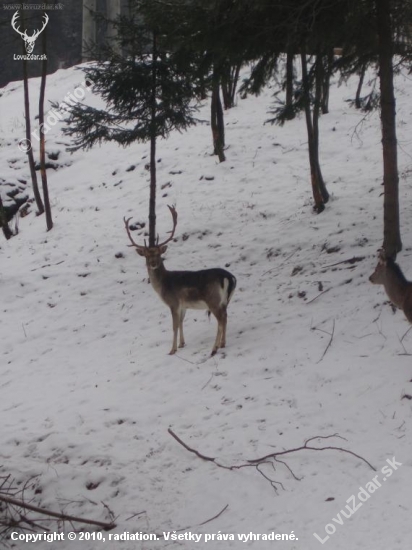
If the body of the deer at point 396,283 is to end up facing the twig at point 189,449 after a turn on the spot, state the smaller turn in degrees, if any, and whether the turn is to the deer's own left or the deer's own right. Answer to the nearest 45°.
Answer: approximately 45° to the deer's own left

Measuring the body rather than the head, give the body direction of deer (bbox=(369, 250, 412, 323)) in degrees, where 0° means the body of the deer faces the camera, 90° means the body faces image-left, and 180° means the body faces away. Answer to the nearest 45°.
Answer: approximately 90°

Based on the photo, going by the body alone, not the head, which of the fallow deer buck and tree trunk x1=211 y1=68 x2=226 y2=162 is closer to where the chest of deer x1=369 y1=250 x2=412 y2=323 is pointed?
the fallow deer buck

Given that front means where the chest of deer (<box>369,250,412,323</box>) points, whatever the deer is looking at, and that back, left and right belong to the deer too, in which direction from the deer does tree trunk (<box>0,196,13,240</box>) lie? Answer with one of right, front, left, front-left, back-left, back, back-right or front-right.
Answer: front-right

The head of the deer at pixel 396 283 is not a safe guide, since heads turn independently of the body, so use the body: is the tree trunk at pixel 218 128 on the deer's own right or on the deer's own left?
on the deer's own right

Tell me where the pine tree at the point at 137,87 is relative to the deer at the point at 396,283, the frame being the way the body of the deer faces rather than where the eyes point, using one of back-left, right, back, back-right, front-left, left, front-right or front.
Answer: front-right

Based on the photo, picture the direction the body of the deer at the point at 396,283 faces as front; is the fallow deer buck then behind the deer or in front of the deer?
in front
